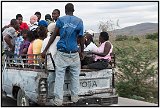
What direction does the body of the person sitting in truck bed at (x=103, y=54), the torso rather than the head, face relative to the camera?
to the viewer's left

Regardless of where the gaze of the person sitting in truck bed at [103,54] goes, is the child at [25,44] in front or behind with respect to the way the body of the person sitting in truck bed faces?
in front

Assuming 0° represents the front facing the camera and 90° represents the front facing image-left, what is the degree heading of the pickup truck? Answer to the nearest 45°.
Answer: approximately 135°

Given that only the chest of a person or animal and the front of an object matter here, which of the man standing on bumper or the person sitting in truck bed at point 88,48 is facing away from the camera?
the man standing on bumper

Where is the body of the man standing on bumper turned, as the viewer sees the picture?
away from the camera

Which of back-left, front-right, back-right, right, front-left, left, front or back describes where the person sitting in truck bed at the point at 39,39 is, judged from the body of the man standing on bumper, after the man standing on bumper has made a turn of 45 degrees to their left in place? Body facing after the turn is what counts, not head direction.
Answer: front

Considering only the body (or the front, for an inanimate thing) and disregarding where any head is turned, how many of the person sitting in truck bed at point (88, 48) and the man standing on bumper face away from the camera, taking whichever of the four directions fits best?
1

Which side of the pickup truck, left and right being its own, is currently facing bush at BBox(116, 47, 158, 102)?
right

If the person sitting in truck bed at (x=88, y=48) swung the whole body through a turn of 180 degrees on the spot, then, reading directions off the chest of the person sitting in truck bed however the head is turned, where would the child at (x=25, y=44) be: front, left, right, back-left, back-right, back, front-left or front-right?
back
